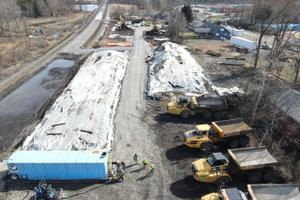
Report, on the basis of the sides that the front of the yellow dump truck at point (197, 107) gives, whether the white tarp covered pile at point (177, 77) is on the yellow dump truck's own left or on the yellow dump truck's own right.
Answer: on the yellow dump truck's own right

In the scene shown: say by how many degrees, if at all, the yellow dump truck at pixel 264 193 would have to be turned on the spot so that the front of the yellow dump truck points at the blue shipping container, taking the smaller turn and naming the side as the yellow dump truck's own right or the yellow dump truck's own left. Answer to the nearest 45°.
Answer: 0° — it already faces it

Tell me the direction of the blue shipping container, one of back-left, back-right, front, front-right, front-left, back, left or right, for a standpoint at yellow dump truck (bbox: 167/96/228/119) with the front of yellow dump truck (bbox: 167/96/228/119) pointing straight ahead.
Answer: front-left

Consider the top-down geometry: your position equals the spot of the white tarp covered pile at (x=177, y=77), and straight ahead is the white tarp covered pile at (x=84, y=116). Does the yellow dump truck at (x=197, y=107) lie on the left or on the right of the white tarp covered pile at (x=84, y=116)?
left

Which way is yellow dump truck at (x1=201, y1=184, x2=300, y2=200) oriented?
to the viewer's left

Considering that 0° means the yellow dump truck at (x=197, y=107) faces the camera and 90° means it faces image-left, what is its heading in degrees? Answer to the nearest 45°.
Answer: approximately 90°

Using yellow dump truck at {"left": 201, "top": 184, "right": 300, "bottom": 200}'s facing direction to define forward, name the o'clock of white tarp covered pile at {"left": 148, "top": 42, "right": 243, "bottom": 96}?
The white tarp covered pile is roughly at 2 o'clock from the yellow dump truck.

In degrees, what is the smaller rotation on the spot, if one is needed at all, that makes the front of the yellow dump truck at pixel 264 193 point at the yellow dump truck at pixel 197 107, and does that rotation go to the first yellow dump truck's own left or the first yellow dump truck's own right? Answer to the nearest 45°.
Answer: approximately 45° to the first yellow dump truck's own right

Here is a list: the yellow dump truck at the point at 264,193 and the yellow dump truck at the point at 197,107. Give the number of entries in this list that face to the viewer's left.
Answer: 2

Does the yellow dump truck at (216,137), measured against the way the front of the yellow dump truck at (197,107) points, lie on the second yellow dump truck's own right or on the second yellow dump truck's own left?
on the second yellow dump truck's own left
